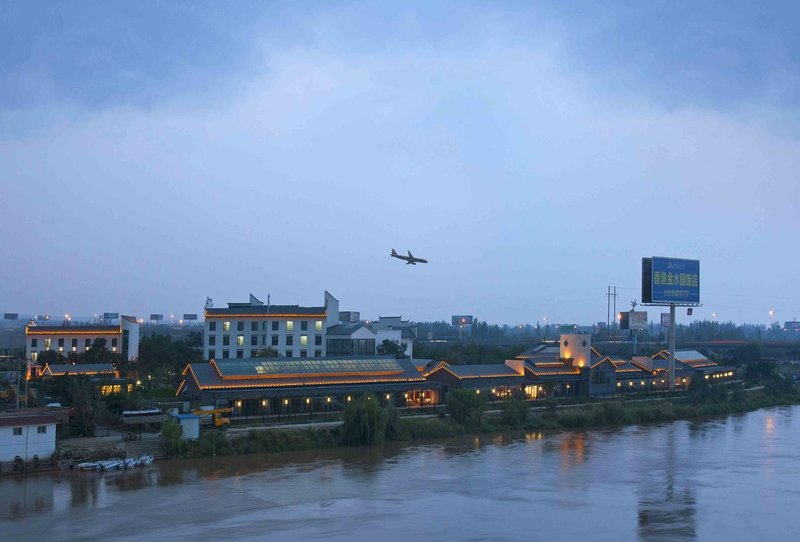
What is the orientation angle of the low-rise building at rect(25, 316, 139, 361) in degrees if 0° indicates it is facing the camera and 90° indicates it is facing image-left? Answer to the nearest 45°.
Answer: approximately 0°

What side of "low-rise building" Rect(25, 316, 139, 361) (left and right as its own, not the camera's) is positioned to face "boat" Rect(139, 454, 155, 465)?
front

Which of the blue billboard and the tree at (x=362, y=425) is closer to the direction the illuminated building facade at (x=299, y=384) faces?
the tree

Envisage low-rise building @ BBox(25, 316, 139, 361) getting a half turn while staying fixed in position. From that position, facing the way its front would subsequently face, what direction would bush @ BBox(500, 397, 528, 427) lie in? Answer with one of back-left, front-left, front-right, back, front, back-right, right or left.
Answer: back-right

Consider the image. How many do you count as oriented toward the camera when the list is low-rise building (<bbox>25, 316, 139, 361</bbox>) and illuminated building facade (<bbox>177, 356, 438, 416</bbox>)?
2

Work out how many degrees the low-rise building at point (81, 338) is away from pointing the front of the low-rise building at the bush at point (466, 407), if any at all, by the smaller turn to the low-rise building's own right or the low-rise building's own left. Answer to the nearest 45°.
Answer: approximately 45° to the low-rise building's own left

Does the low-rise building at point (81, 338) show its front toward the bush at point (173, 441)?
yes

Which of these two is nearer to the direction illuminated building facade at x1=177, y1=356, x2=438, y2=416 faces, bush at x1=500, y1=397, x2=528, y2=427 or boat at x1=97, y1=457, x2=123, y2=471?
the boat

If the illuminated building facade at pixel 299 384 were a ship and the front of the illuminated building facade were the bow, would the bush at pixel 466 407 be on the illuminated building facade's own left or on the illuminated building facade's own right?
on the illuminated building facade's own left

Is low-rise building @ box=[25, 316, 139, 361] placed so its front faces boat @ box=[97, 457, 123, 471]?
yes
